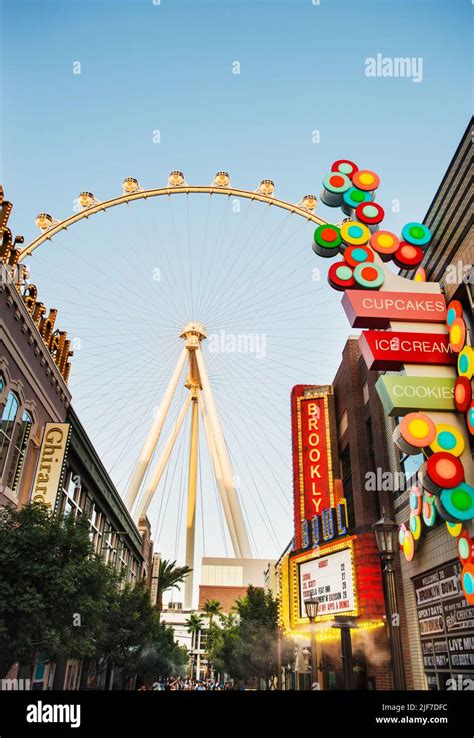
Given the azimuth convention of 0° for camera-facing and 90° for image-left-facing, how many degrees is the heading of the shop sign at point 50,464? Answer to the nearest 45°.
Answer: approximately 0°

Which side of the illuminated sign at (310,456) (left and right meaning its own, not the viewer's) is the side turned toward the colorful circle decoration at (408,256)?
front

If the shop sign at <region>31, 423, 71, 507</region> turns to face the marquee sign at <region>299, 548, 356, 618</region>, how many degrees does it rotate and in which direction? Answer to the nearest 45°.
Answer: approximately 90° to its left

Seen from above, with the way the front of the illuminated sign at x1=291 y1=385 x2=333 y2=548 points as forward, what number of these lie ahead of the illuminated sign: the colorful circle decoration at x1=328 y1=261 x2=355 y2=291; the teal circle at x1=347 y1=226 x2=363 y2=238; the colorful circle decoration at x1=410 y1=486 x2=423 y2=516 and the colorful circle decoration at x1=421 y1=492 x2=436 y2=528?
4

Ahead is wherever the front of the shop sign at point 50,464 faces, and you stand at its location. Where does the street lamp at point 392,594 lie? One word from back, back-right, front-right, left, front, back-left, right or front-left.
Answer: front-left

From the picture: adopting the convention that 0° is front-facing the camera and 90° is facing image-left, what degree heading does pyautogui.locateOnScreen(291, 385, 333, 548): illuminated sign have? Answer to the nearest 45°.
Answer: approximately 0°

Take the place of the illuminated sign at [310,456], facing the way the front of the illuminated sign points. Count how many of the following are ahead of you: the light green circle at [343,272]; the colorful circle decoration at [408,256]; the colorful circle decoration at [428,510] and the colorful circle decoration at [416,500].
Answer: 4

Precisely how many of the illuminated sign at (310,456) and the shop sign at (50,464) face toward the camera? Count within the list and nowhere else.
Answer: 2

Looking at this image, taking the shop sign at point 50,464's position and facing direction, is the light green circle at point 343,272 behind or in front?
in front

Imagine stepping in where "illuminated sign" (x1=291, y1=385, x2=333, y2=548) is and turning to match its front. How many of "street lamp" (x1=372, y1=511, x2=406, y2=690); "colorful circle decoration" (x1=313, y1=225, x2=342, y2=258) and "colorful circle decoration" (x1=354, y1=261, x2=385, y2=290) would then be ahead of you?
3

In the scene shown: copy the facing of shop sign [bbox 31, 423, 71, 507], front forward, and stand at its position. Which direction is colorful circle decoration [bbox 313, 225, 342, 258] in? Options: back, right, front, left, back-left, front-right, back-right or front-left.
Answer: front-left
